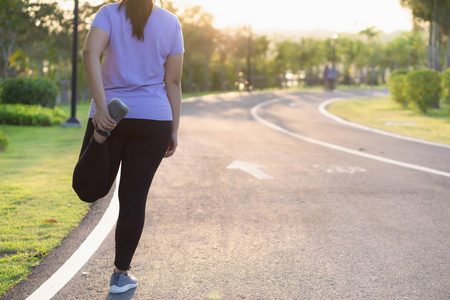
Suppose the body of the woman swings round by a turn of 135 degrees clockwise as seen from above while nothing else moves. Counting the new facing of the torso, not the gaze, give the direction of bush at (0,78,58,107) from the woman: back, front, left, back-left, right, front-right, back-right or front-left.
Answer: back-left

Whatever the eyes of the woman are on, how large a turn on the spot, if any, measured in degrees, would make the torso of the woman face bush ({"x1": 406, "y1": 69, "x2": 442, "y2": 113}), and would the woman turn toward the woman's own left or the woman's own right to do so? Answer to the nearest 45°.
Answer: approximately 45° to the woman's own right

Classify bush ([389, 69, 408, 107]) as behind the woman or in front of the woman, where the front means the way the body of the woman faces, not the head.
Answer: in front

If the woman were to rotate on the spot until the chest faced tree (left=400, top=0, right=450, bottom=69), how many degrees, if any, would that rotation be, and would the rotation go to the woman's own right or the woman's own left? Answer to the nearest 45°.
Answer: approximately 45° to the woman's own right

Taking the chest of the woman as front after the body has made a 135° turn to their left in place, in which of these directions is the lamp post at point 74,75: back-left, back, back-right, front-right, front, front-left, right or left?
back-right

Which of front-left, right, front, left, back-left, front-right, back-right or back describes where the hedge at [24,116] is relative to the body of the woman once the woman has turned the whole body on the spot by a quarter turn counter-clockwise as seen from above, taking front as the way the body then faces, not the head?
right

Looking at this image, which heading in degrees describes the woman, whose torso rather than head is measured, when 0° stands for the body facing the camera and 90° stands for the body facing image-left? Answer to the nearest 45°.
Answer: approximately 180°
